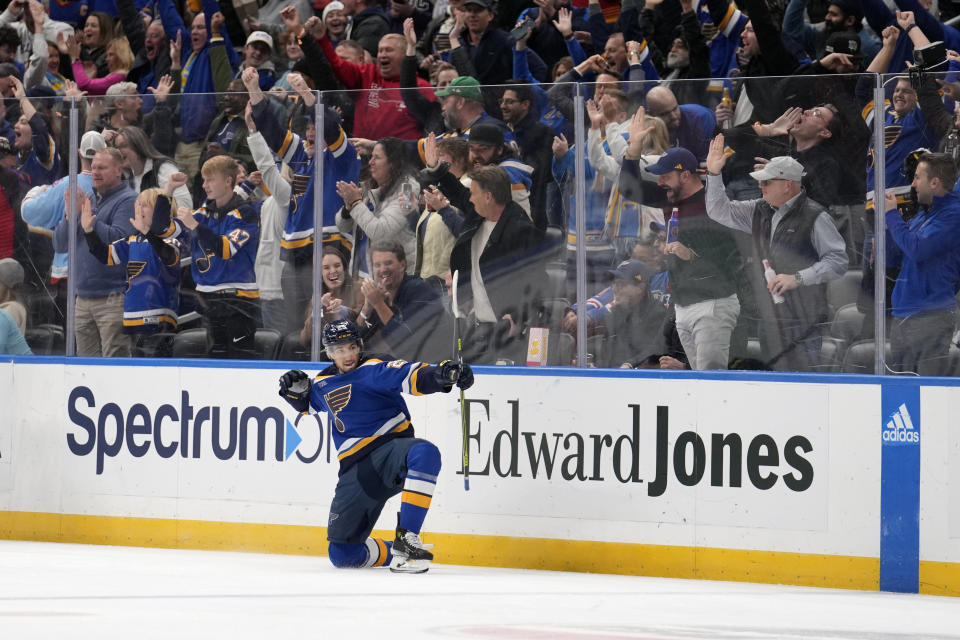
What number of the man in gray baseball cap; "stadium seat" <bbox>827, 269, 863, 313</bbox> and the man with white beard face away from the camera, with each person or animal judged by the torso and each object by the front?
0

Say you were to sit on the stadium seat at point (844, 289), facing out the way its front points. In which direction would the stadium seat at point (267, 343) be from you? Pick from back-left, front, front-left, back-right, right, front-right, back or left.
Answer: front-right

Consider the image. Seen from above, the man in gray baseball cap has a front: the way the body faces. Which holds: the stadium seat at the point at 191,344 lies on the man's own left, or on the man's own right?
on the man's own right

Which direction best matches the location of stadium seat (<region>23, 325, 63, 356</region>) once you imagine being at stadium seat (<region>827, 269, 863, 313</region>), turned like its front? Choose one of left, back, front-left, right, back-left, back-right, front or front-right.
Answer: front-right

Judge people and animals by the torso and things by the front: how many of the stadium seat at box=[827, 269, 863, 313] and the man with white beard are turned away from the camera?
0

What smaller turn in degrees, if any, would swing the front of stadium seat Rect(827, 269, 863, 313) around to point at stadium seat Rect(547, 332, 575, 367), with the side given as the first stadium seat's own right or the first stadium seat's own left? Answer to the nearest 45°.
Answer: approximately 45° to the first stadium seat's own right

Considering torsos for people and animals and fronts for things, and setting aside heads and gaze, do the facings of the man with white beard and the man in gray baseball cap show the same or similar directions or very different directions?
same or similar directions

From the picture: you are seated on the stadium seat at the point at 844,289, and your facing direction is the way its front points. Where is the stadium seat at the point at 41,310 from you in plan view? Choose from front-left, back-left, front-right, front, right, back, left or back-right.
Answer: front-right

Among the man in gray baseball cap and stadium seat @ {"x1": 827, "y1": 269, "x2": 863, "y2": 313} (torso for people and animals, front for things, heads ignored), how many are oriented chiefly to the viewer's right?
0

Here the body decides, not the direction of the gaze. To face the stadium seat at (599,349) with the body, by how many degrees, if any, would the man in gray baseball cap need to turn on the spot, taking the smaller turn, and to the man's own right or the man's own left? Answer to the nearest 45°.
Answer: approximately 45° to the man's own right

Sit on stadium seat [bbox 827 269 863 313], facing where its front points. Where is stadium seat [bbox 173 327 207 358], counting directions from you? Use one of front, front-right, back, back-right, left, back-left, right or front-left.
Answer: front-right

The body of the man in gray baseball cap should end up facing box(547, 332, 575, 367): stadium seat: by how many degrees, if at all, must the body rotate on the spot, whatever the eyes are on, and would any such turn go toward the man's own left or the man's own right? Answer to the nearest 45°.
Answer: approximately 45° to the man's own right

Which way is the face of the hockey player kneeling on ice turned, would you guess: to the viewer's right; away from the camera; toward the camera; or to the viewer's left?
toward the camera
